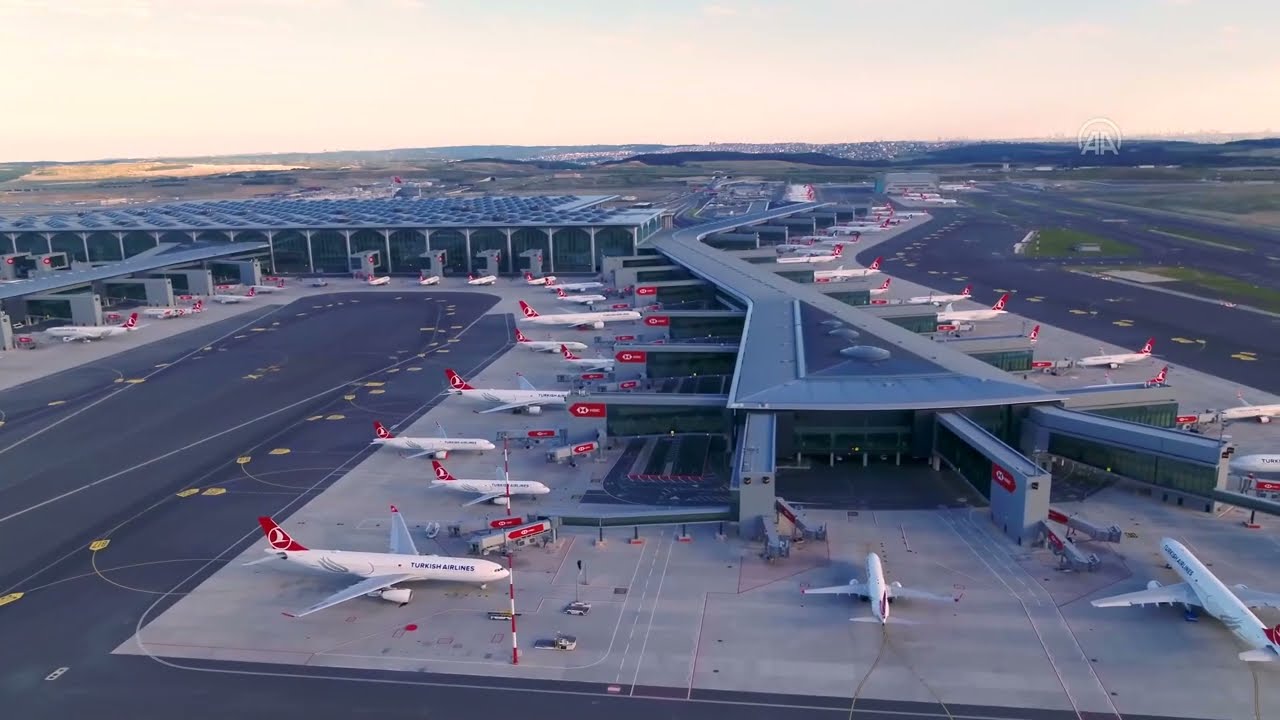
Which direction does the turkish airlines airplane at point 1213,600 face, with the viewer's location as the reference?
facing away from the viewer and to the left of the viewer

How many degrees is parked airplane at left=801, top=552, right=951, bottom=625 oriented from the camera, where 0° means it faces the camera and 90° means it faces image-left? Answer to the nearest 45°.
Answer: approximately 180°

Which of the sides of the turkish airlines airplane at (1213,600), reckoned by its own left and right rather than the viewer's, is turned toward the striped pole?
left

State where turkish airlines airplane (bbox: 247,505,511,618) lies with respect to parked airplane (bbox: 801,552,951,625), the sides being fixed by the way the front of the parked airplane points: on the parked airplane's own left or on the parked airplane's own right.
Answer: on the parked airplane's own left

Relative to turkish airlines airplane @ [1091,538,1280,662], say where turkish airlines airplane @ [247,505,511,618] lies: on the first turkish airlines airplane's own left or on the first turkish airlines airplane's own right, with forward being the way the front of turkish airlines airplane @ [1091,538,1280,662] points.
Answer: on the first turkish airlines airplane's own left

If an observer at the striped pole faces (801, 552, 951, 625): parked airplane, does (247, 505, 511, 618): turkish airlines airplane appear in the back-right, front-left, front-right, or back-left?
back-left

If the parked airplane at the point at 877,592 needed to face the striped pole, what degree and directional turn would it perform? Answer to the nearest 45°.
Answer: approximately 90° to its left

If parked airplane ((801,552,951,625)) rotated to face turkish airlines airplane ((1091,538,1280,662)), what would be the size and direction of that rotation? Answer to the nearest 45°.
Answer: approximately 90° to its right
